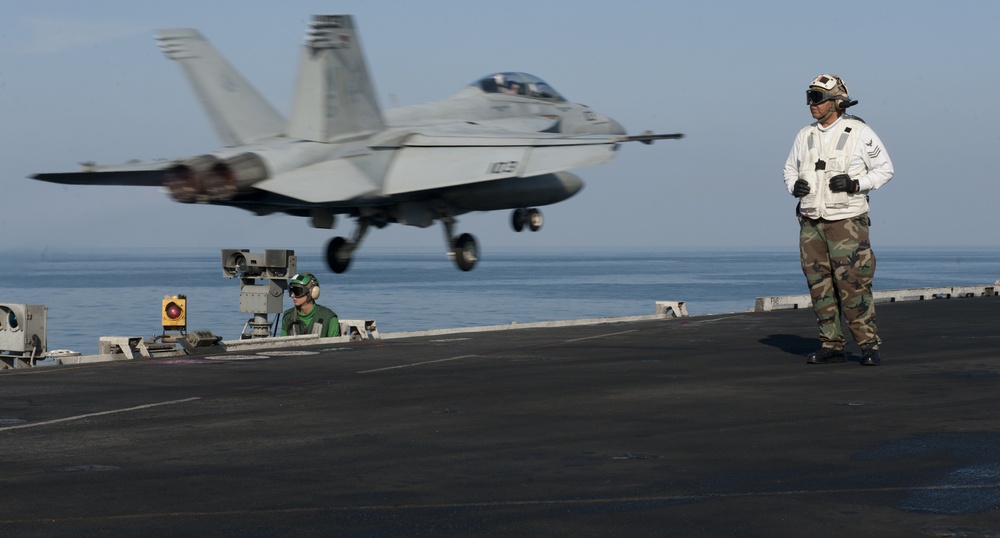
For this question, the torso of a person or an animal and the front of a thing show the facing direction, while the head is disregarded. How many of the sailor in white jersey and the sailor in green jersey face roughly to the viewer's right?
0

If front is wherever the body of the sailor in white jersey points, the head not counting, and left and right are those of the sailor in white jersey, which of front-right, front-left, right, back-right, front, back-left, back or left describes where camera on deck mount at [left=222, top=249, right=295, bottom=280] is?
right

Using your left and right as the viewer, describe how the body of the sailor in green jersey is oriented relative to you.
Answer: facing the viewer and to the left of the viewer

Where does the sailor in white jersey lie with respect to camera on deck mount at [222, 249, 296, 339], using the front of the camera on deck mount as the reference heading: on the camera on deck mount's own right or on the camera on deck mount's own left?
on the camera on deck mount's own left

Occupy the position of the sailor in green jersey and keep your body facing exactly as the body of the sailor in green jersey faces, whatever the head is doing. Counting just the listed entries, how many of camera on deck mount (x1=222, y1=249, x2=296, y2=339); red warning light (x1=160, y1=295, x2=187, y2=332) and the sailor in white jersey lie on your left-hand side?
1

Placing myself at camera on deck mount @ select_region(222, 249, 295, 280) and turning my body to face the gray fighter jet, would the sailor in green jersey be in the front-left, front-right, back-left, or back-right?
front-right

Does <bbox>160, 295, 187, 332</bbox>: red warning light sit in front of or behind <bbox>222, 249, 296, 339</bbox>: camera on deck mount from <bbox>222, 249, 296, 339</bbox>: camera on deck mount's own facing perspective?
in front

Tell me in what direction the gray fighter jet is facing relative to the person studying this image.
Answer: facing away from the viewer and to the right of the viewer

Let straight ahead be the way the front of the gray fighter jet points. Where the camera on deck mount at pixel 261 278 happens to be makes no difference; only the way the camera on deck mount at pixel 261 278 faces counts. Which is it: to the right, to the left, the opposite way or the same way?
the opposite way

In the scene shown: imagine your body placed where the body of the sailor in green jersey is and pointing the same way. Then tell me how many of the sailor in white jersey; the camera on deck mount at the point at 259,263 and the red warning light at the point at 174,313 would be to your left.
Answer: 1
